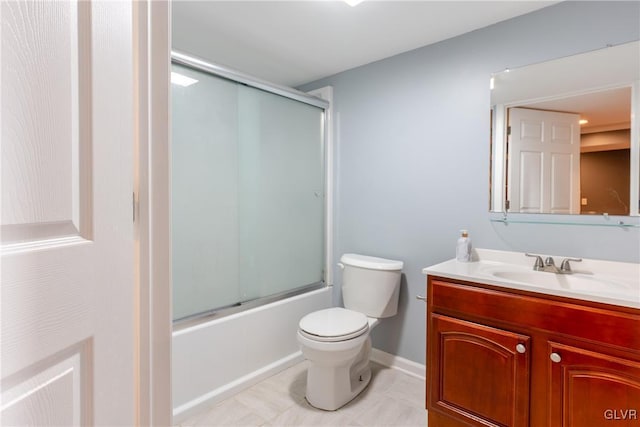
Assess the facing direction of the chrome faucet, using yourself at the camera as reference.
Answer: facing the viewer and to the left of the viewer

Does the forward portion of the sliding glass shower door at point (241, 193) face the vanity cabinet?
yes

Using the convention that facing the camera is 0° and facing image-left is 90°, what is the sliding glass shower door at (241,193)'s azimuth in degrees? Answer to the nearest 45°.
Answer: approximately 315°

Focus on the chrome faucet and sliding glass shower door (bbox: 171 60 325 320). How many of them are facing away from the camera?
0

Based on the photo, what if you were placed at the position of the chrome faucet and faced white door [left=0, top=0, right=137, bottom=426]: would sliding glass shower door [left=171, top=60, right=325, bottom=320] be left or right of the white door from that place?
right
